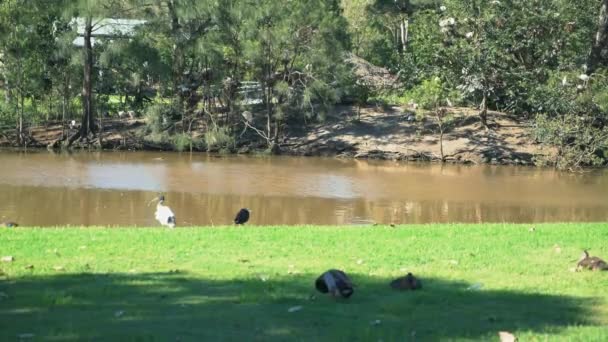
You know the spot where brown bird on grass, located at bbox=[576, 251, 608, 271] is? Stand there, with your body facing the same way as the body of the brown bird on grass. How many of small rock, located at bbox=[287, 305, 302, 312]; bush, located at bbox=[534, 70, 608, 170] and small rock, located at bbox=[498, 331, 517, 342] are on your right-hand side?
1

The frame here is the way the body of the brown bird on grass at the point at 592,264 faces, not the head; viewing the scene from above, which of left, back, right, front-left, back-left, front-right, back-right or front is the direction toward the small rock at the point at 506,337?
left

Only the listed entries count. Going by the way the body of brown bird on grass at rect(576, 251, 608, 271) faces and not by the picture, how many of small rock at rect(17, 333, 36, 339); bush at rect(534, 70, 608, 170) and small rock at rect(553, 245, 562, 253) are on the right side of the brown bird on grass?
2

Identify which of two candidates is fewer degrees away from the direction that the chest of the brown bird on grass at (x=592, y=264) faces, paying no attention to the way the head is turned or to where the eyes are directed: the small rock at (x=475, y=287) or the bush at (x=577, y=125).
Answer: the small rock

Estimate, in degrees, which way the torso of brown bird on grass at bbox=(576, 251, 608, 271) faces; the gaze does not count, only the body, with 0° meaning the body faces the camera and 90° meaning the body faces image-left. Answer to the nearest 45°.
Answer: approximately 90°

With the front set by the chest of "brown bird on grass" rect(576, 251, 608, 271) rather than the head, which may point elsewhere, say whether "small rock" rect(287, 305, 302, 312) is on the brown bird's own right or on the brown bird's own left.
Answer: on the brown bird's own left

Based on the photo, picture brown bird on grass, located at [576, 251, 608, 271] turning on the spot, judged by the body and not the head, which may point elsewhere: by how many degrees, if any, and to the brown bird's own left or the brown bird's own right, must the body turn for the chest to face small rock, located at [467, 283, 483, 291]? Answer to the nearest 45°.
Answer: approximately 45° to the brown bird's own left

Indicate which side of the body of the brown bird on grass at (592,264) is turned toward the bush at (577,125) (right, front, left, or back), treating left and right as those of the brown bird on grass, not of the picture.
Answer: right

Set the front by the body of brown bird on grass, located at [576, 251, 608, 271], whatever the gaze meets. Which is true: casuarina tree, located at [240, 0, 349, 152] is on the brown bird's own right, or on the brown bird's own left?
on the brown bird's own right
